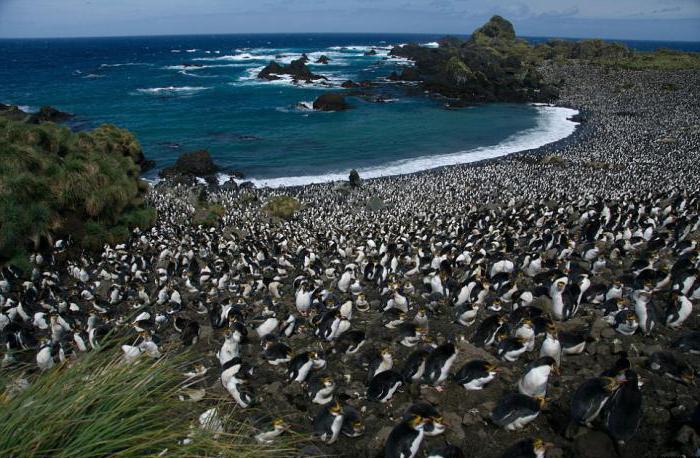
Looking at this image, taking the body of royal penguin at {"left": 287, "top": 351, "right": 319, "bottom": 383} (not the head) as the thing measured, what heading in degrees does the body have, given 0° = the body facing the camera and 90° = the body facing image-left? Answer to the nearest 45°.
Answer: approximately 315°

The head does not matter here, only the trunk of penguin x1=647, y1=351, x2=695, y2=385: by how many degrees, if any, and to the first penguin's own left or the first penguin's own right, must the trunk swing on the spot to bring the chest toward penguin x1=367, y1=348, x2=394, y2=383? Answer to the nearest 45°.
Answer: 0° — it already faces it

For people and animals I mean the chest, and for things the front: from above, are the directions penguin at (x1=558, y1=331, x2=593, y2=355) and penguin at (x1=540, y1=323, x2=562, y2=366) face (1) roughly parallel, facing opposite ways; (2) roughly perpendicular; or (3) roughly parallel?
roughly perpendicular

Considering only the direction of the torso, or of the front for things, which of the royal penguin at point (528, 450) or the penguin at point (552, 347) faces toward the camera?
the penguin

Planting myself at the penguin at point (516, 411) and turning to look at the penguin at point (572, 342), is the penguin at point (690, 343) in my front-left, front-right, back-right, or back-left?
front-right

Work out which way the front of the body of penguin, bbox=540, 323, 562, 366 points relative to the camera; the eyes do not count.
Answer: toward the camera
